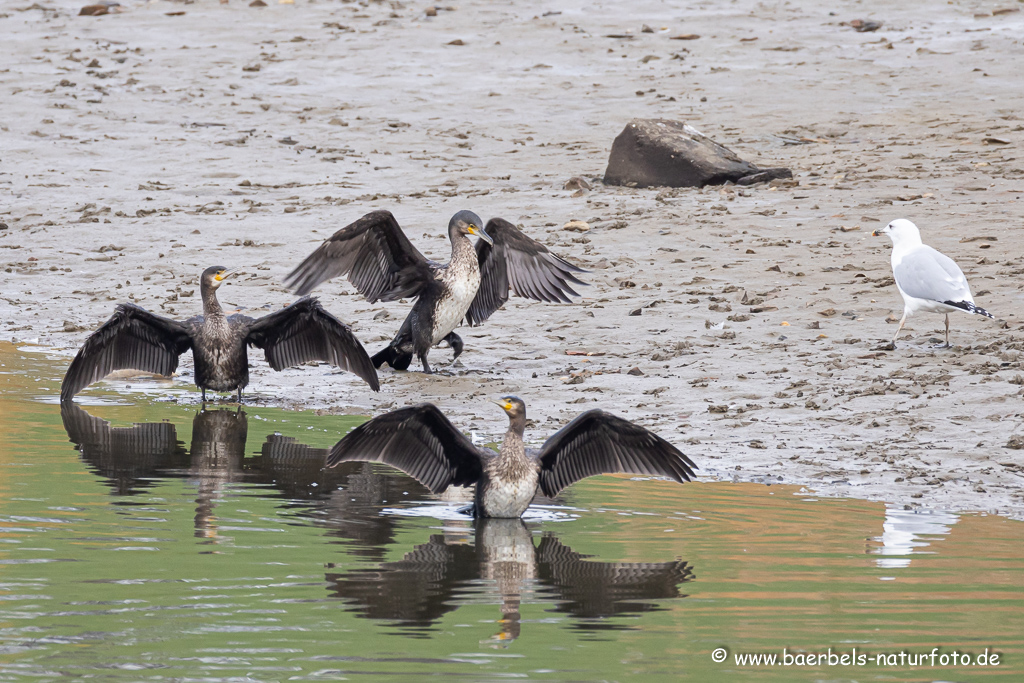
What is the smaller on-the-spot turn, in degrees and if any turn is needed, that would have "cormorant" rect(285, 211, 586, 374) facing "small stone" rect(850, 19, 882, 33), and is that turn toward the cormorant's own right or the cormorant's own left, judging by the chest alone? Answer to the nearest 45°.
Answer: approximately 90° to the cormorant's own left

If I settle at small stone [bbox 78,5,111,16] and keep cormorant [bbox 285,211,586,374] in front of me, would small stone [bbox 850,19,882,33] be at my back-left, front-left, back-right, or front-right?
front-left

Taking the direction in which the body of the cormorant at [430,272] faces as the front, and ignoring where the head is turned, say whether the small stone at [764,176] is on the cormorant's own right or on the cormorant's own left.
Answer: on the cormorant's own left

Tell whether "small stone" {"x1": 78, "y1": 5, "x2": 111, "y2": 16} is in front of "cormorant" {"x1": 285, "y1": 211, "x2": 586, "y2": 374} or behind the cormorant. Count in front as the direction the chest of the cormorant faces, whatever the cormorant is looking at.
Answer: behind

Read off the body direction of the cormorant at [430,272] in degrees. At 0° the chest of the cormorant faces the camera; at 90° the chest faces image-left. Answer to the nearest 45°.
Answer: approximately 315°

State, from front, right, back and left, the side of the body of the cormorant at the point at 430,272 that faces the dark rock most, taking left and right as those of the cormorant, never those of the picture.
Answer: left

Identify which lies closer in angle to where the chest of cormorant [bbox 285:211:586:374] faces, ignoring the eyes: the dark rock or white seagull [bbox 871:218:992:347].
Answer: the white seagull

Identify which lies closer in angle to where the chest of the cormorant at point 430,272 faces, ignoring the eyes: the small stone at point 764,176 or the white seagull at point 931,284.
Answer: the white seagull
